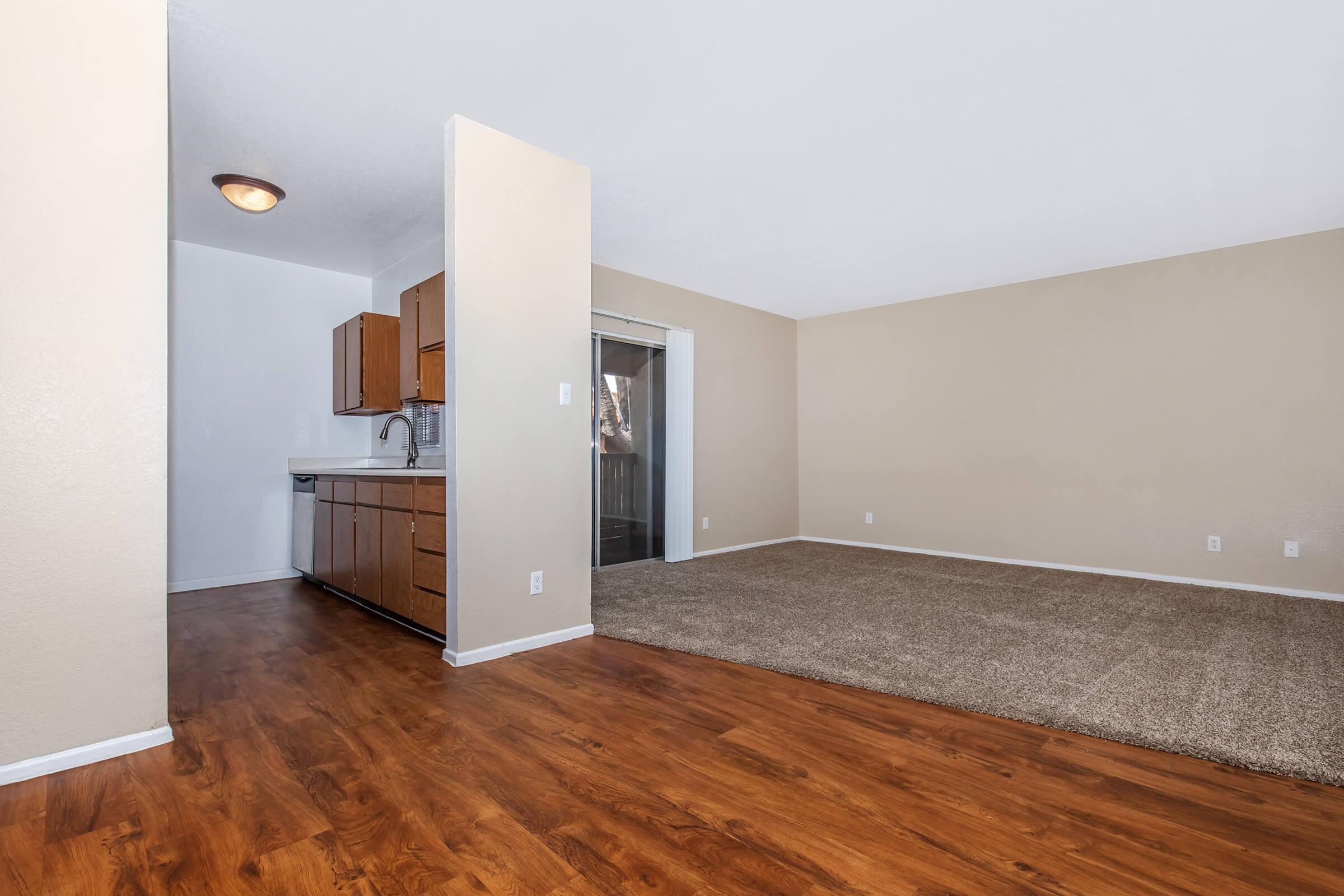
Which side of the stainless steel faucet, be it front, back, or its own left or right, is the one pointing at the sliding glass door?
back

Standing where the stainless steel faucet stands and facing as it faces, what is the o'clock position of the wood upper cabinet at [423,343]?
The wood upper cabinet is roughly at 9 o'clock from the stainless steel faucet.

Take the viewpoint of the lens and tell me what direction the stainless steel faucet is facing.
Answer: facing to the left of the viewer
